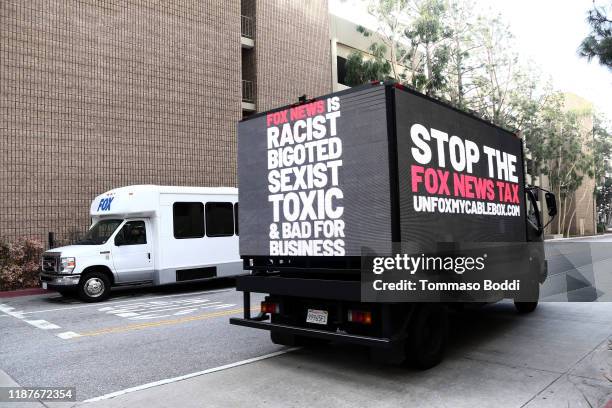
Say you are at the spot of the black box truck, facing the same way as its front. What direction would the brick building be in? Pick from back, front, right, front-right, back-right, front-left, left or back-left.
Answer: left

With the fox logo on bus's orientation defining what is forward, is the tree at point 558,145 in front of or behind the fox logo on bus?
behind

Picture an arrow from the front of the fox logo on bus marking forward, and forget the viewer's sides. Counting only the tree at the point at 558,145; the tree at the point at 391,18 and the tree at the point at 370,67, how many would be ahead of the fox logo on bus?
0

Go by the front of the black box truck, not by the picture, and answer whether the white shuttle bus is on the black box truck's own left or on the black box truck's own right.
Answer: on the black box truck's own left

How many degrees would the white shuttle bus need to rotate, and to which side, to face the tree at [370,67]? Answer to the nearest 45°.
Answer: approximately 180°

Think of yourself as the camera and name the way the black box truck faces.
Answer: facing away from the viewer and to the right of the viewer

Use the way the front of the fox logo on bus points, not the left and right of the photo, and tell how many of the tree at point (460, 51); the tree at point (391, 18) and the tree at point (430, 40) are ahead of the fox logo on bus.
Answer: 0

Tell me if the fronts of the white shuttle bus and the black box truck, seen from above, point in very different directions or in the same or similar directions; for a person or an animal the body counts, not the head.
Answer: very different directions

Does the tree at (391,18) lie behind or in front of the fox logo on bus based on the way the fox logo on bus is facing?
behind

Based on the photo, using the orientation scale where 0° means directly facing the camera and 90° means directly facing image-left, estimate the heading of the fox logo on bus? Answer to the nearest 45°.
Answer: approximately 45°

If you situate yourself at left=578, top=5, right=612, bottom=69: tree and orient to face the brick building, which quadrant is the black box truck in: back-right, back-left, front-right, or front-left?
front-left

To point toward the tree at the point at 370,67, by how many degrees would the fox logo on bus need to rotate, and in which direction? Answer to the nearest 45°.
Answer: approximately 180°
